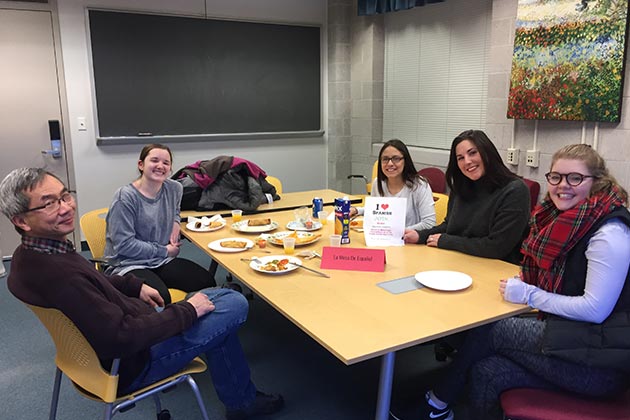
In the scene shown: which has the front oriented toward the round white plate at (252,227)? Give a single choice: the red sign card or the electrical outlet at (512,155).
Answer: the electrical outlet

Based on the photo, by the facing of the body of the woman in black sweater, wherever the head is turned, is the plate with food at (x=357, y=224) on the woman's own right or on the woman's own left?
on the woman's own right

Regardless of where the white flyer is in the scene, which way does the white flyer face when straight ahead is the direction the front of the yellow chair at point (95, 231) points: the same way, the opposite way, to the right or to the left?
to the right

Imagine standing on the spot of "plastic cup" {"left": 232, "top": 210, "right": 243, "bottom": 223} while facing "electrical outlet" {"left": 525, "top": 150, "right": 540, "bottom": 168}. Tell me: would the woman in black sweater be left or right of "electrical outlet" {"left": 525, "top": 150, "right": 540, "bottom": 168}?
right

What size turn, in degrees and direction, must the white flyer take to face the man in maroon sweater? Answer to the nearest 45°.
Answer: approximately 45° to its right

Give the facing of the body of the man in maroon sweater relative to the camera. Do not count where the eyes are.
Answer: to the viewer's right

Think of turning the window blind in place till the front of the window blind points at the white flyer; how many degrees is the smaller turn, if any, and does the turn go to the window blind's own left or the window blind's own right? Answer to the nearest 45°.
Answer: approximately 45° to the window blind's own left

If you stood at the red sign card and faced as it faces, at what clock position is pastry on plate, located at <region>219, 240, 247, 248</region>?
The pastry on plate is roughly at 4 o'clock from the red sign card.

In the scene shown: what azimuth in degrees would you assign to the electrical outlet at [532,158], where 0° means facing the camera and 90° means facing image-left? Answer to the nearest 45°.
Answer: approximately 45°

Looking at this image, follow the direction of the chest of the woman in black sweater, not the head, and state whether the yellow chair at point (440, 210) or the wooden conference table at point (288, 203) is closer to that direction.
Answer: the wooden conference table

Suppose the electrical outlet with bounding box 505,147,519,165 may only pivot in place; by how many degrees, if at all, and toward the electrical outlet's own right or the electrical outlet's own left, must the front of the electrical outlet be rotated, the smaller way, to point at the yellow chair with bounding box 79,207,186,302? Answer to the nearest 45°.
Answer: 0° — it already faces it

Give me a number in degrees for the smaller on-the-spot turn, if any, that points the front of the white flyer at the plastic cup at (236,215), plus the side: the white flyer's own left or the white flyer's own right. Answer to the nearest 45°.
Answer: approximately 135° to the white flyer's own right

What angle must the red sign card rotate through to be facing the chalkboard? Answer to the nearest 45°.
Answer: approximately 135° to its right

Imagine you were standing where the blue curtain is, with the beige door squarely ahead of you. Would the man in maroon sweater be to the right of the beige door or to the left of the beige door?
left

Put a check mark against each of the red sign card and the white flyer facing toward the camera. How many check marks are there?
2
